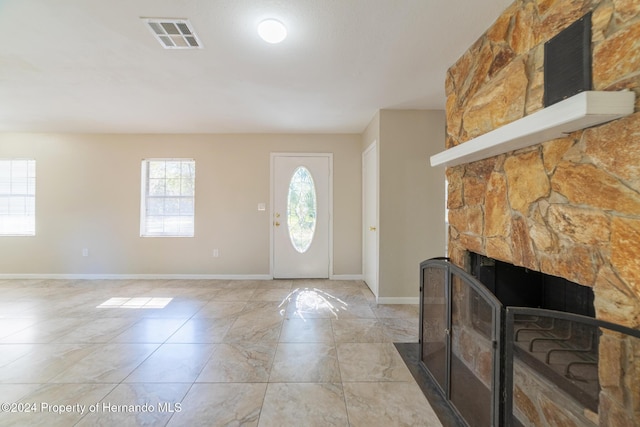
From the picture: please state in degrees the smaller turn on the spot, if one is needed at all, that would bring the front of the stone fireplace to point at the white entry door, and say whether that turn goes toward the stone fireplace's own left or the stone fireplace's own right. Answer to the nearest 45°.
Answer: approximately 90° to the stone fireplace's own right

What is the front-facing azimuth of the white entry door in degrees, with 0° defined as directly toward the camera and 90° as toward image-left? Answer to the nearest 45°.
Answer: approximately 0°

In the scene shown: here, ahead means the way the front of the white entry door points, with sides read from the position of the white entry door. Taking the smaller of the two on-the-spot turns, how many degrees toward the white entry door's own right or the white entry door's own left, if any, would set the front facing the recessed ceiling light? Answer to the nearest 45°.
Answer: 0° — it already faces it

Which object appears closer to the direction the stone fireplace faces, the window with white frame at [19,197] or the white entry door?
the window with white frame

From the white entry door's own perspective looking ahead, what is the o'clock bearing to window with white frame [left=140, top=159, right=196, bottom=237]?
The window with white frame is roughly at 3 o'clock from the white entry door.

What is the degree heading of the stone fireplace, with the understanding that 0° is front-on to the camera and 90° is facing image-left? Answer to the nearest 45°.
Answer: approximately 45°

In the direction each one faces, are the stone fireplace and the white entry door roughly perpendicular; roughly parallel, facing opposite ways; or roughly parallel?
roughly perpendicular

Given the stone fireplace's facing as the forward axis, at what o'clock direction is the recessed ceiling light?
The recessed ceiling light is roughly at 1 o'clock from the stone fireplace.

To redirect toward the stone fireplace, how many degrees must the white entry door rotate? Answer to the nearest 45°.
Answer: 0° — it already faces it

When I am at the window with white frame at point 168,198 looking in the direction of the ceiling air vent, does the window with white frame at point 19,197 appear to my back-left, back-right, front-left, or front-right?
back-right
